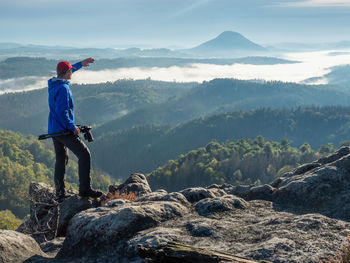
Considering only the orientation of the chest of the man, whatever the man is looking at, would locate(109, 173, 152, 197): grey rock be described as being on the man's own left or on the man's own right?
on the man's own left

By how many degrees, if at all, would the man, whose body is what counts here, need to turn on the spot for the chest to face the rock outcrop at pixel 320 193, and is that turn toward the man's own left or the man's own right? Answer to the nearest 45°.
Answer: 0° — they already face it

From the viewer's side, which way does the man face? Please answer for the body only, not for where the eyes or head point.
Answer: to the viewer's right
